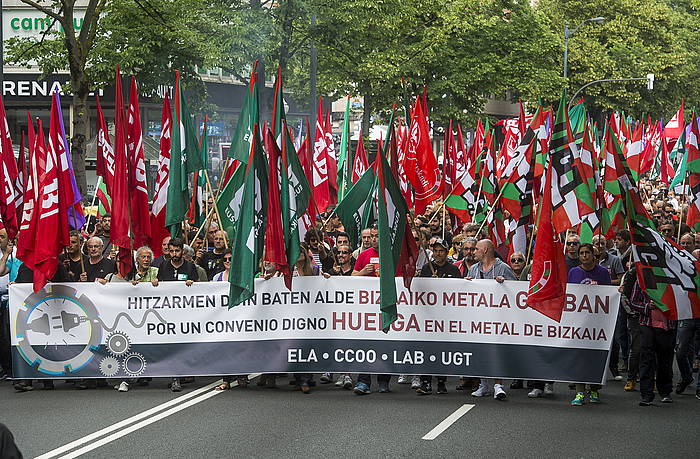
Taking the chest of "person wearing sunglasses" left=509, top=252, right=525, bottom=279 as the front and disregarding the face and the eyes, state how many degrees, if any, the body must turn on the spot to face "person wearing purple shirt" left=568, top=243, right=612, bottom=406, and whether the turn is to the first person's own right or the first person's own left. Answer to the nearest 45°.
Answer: approximately 90° to the first person's own left

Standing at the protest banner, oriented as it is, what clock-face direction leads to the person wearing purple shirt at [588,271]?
The person wearing purple shirt is roughly at 9 o'clock from the protest banner.

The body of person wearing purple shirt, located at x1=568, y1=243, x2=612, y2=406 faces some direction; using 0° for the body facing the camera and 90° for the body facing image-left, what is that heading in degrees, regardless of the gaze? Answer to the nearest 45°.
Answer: approximately 0°

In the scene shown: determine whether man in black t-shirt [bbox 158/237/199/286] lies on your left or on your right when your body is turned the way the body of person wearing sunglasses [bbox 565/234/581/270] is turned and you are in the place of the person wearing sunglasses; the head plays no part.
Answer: on your right
